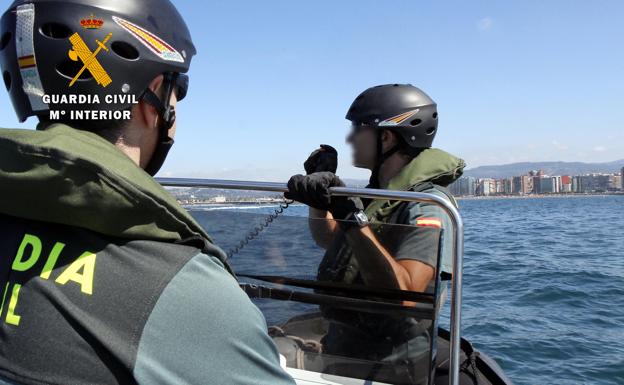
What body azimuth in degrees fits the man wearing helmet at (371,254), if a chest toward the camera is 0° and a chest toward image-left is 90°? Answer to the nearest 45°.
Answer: approximately 90°

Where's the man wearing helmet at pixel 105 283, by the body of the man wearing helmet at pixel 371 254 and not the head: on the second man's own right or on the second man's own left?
on the second man's own left

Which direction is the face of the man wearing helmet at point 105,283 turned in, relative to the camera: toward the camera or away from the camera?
away from the camera

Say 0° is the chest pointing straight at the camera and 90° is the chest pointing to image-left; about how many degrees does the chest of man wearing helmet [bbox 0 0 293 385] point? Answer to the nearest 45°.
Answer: approximately 225°

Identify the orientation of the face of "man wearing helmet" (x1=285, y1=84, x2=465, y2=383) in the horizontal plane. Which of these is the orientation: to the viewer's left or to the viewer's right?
to the viewer's left

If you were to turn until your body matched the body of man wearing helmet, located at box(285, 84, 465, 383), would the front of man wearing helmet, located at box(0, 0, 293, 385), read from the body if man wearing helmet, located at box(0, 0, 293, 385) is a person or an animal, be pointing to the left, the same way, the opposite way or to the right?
to the right

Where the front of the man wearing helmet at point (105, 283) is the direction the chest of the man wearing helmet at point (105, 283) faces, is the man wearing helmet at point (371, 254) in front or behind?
in front

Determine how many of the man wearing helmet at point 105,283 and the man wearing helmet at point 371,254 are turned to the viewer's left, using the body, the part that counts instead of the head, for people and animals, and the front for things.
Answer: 1
